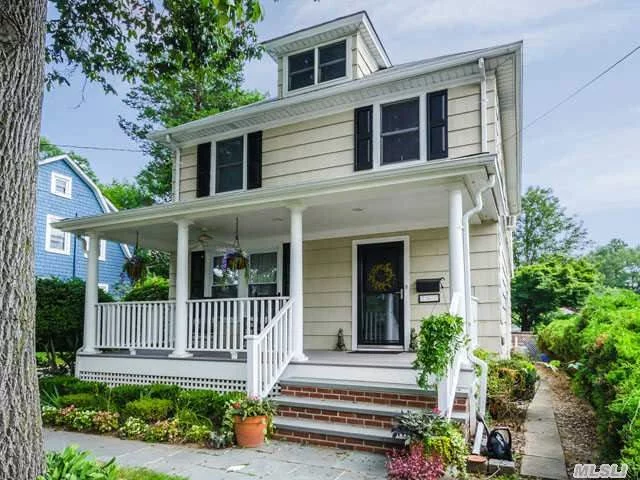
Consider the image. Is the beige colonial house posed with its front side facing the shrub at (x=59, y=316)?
no

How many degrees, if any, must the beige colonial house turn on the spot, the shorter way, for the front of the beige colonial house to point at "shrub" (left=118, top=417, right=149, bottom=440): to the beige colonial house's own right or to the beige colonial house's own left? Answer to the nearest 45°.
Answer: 0° — it already faces it

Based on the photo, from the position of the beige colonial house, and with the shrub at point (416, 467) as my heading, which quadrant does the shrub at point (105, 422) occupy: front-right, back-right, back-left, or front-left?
front-right

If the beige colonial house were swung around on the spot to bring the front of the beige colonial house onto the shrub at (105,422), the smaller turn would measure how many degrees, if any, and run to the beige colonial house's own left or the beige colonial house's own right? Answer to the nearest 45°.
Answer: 0° — it already faces it

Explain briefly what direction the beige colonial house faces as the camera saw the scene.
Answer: facing the viewer and to the left of the viewer

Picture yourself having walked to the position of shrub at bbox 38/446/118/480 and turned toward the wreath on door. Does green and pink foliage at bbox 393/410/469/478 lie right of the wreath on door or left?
right

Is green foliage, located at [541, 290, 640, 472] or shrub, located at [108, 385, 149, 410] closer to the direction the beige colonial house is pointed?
the shrub

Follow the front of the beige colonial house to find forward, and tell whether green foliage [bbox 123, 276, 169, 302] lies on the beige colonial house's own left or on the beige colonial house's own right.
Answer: on the beige colonial house's own right

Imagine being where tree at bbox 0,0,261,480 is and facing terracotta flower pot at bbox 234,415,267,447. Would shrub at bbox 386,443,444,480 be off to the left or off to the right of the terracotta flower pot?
right

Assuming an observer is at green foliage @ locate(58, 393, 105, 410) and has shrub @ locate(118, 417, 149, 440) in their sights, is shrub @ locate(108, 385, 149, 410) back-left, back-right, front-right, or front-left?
front-left

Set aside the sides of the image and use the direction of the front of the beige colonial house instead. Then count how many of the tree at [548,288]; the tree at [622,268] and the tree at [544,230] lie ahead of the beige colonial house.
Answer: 0

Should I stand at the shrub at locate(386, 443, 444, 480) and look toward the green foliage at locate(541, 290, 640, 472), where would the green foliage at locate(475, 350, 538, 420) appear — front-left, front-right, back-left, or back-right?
front-left

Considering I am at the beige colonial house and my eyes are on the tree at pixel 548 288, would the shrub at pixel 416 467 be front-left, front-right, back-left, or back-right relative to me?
back-right

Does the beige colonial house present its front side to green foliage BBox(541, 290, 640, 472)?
no

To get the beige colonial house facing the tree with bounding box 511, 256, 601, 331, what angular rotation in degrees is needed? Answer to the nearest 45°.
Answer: approximately 180°
